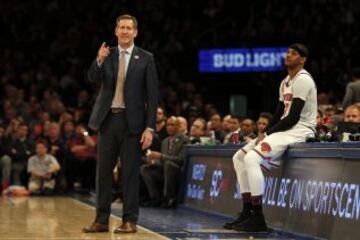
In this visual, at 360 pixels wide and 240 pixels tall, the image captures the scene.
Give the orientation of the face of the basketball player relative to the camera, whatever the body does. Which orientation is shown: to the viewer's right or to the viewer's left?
to the viewer's left

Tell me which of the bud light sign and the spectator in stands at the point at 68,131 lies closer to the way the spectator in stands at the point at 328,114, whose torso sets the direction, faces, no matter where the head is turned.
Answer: the spectator in stands

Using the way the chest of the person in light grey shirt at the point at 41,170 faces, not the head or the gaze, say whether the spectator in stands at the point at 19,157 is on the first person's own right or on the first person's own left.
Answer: on the first person's own right

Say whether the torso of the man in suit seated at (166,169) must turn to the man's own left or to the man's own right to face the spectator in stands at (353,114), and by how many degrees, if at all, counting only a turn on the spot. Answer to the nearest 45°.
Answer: approximately 90° to the man's own left

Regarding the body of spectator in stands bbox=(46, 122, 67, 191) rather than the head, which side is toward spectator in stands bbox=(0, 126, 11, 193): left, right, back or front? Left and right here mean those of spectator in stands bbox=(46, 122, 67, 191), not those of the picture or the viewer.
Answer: right

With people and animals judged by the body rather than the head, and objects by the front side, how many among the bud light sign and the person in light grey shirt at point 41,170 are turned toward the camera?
2

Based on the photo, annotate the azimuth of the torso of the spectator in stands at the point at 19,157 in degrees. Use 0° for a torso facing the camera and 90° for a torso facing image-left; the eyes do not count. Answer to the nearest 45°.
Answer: approximately 0°

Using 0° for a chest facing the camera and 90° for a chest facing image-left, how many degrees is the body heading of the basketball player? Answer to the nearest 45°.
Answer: approximately 45°

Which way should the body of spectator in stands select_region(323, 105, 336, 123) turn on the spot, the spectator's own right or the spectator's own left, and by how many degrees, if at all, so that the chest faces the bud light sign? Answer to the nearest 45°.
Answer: approximately 135° to the spectator's own right
